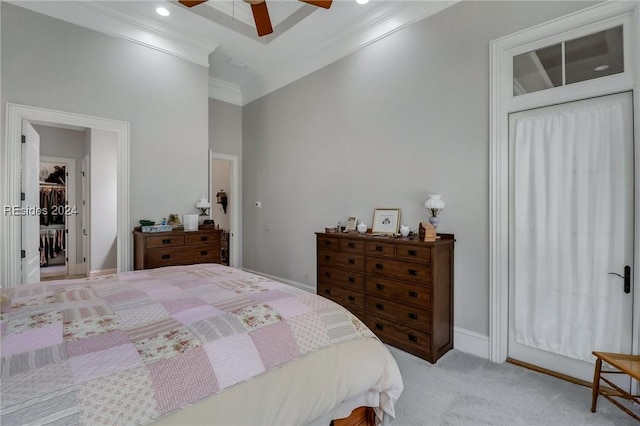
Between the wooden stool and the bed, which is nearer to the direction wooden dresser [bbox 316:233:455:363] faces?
the bed

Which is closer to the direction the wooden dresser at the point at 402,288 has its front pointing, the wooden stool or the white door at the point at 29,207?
the white door

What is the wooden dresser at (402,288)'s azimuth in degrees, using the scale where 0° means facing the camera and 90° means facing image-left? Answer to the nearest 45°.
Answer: approximately 45°

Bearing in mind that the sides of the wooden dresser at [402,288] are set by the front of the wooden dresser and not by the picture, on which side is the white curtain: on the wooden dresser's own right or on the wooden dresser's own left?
on the wooden dresser's own left

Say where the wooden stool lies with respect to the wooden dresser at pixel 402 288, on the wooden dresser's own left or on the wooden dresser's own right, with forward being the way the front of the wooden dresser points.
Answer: on the wooden dresser's own left

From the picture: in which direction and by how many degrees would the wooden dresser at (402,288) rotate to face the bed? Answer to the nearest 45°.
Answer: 0° — it already faces it

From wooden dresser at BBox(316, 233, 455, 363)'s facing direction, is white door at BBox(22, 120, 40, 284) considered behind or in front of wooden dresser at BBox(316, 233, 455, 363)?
in front
